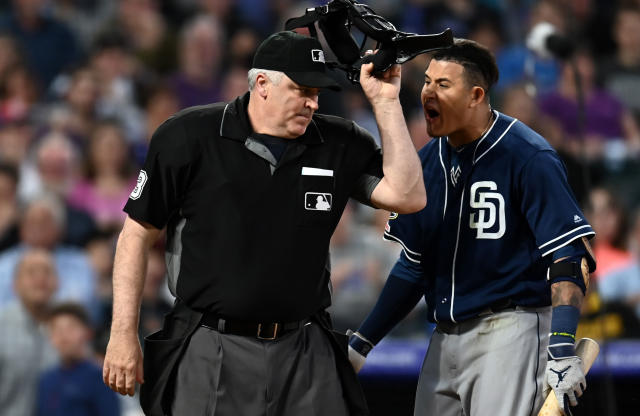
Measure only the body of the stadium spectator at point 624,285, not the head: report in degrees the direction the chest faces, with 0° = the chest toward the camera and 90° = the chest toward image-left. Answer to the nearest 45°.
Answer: approximately 0°

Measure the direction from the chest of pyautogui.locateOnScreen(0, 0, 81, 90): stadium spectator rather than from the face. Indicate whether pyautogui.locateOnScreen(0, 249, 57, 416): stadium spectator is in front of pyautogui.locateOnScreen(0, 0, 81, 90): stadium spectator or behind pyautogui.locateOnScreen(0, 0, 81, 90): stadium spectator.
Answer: in front

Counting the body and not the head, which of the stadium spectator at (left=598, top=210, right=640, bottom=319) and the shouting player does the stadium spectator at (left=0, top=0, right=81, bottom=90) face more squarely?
the shouting player

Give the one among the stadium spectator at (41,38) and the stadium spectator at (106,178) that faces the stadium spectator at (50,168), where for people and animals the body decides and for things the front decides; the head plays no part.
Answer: the stadium spectator at (41,38)

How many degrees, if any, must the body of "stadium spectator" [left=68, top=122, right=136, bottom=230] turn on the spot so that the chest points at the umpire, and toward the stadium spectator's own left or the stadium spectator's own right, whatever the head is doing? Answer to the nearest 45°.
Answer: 0° — they already face them

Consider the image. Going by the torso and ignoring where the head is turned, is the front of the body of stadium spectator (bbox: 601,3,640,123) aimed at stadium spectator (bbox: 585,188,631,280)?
yes

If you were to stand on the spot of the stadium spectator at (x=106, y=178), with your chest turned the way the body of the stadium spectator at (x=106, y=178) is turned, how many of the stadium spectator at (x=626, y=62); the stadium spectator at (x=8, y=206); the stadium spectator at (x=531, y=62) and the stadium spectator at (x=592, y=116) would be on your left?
3

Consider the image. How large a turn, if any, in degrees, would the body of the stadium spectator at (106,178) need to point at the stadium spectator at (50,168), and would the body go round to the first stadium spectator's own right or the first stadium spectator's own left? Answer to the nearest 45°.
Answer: approximately 90° to the first stadium spectator's own right

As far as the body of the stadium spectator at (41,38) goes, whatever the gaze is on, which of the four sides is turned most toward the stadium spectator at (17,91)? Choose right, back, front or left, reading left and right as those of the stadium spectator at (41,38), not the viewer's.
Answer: front

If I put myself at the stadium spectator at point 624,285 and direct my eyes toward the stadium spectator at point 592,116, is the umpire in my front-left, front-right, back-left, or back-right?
back-left

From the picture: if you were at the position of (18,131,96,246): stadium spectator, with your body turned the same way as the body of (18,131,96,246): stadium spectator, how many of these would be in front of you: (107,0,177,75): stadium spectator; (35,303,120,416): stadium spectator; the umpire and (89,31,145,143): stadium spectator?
2

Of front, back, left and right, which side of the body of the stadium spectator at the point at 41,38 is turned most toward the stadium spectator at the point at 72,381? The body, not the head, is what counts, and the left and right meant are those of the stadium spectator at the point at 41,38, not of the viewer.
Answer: front

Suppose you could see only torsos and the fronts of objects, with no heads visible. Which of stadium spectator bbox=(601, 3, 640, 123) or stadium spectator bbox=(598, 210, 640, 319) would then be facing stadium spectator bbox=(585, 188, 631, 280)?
stadium spectator bbox=(601, 3, 640, 123)

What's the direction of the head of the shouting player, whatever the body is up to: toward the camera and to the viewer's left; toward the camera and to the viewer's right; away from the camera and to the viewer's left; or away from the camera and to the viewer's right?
toward the camera and to the viewer's left
